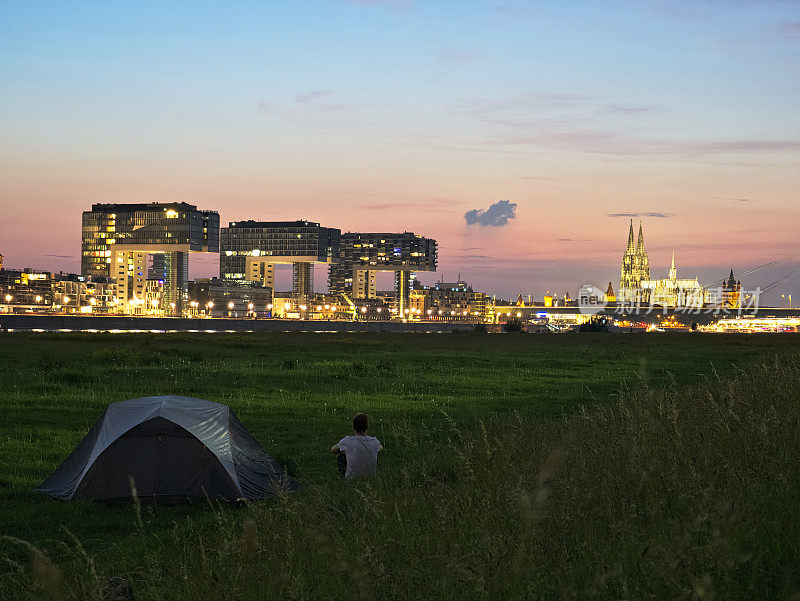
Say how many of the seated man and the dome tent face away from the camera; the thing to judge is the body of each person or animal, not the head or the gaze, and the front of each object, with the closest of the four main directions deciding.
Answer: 1

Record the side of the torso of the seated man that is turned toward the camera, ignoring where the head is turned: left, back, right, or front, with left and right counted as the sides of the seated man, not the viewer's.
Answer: back

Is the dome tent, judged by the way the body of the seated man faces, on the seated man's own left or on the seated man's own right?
on the seated man's own left

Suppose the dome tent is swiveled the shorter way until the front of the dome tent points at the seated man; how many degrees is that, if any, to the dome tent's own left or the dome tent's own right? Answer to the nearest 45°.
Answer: approximately 90° to the dome tent's own left

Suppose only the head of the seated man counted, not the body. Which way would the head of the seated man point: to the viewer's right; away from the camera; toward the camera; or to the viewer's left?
away from the camera

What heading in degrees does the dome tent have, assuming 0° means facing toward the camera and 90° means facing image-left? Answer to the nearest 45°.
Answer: approximately 0°

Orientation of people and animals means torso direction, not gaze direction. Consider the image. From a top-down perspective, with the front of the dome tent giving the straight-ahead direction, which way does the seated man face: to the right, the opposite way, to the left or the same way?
the opposite way
